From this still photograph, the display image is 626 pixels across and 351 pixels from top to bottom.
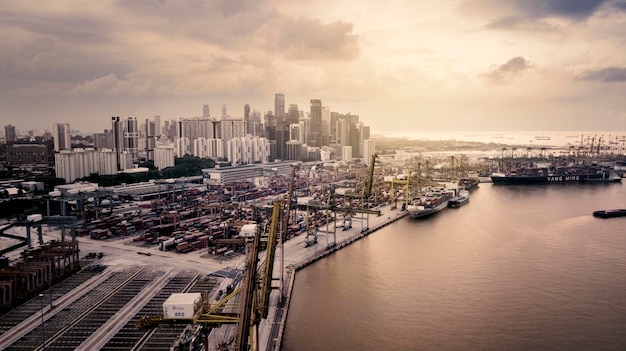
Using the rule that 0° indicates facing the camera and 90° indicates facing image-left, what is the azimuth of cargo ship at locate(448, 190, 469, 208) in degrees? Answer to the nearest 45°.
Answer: approximately 45°

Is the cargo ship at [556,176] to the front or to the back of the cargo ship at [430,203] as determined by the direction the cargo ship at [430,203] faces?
to the back

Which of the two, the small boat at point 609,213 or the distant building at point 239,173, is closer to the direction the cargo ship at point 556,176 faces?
the distant building

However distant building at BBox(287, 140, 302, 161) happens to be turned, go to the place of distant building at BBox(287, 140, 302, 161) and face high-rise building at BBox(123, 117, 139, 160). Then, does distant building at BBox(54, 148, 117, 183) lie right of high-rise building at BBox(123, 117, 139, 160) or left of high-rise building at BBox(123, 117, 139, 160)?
left

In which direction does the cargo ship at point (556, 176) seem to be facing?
to the viewer's left

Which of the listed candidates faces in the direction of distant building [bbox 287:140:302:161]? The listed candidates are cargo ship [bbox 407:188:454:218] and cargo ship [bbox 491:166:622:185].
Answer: cargo ship [bbox 491:166:622:185]

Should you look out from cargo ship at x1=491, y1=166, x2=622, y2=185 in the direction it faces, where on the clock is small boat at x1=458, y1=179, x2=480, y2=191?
The small boat is roughly at 10 o'clock from the cargo ship.
